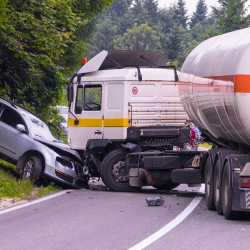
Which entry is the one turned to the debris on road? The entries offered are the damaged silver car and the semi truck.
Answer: the damaged silver car

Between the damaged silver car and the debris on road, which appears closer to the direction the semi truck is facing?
the damaged silver car

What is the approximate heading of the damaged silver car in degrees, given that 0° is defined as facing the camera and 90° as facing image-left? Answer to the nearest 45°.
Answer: approximately 315°

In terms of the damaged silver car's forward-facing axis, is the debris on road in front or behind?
in front

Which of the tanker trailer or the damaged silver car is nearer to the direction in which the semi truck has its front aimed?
the damaged silver car

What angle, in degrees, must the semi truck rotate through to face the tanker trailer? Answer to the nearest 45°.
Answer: approximately 180°

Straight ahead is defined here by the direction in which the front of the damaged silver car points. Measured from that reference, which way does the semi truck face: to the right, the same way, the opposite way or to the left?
the opposite way

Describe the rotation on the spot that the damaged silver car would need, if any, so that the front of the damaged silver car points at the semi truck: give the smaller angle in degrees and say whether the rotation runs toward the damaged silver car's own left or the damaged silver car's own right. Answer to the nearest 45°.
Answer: approximately 45° to the damaged silver car's own left

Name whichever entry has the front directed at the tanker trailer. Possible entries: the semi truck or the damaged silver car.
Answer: the damaged silver car
